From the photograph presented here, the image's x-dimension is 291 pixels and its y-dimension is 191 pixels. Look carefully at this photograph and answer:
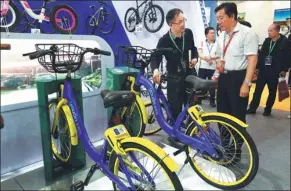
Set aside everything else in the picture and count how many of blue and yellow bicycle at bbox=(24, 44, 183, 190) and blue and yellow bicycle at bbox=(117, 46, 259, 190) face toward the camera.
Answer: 0

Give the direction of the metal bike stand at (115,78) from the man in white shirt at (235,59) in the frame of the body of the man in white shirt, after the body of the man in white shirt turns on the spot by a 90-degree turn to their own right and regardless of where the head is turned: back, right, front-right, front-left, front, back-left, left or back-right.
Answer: front-left

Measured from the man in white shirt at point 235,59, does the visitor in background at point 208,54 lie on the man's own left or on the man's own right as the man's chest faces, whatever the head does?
on the man's own right

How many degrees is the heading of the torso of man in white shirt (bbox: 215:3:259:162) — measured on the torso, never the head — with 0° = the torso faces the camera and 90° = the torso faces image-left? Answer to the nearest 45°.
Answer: approximately 45°

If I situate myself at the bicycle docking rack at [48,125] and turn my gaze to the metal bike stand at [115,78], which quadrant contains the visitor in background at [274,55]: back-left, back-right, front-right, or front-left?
front-right

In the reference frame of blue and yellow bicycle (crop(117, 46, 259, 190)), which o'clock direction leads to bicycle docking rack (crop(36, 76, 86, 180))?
The bicycle docking rack is roughly at 10 o'clock from the blue and yellow bicycle.

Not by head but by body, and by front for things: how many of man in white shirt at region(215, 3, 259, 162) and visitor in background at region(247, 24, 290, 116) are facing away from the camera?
0

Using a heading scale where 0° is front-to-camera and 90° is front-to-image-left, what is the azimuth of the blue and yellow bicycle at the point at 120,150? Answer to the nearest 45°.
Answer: approximately 135°

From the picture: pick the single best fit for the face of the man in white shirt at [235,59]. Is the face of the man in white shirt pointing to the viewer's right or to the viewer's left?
to the viewer's left

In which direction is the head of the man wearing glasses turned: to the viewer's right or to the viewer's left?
to the viewer's right

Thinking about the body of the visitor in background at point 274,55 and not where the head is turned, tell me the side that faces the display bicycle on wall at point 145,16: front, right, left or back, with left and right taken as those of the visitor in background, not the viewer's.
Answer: right

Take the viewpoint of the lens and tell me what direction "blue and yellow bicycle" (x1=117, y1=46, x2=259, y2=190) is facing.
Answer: facing away from the viewer and to the left of the viewer

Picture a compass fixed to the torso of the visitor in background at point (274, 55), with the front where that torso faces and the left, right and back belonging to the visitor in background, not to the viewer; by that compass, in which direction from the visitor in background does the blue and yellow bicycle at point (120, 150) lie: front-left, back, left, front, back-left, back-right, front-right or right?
front

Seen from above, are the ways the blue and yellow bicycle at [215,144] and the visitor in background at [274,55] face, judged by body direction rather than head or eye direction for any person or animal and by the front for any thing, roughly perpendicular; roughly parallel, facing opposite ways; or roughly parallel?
roughly perpendicular
